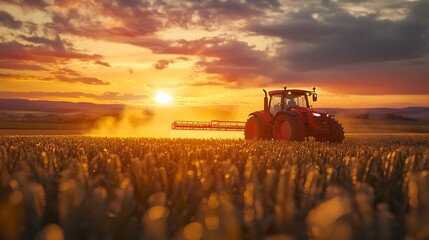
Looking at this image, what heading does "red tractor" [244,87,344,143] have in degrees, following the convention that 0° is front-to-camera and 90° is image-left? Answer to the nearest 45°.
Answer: approximately 315°
